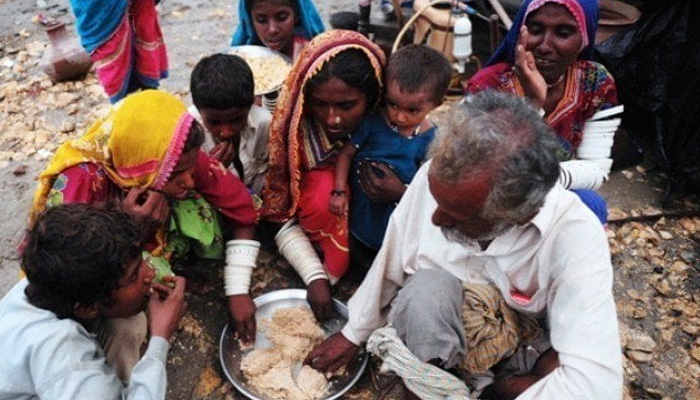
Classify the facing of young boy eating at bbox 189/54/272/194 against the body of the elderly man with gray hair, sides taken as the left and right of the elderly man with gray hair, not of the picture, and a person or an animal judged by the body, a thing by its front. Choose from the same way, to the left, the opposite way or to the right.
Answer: to the left

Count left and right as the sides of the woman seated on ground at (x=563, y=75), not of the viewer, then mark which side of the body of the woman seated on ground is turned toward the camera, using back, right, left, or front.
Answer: front

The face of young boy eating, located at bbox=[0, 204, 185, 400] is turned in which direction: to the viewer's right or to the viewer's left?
to the viewer's right

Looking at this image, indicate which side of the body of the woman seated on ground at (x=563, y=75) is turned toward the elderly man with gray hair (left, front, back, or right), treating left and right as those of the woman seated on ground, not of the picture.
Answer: front

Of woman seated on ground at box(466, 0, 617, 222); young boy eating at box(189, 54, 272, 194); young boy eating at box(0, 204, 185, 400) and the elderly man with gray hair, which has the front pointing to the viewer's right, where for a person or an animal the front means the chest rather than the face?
young boy eating at box(0, 204, 185, 400)

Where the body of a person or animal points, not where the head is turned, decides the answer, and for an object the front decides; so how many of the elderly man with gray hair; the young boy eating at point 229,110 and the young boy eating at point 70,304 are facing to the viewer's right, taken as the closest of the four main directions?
1

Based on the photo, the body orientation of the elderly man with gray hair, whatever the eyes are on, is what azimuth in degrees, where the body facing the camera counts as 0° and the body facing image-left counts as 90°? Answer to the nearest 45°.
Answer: approximately 45°

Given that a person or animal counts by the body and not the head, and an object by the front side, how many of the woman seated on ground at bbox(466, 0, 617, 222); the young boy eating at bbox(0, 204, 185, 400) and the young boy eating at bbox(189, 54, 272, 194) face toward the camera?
2

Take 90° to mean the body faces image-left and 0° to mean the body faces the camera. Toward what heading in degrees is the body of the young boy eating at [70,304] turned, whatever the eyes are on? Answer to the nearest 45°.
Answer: approximately 270°

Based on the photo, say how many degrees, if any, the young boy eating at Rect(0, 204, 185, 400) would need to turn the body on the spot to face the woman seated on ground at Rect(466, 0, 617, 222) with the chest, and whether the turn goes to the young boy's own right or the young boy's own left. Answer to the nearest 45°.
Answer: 0° — they already face them

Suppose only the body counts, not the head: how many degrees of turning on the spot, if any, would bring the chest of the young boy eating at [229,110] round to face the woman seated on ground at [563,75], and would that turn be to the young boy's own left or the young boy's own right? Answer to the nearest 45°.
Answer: approximately 90° to the young boy's own left

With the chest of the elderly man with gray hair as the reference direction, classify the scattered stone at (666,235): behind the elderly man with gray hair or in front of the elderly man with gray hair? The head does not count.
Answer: behind

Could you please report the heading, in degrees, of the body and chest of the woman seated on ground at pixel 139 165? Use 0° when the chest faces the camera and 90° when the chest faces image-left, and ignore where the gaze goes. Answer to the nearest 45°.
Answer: approximately 315°

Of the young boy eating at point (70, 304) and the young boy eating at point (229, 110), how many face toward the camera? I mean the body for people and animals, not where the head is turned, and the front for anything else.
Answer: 1
